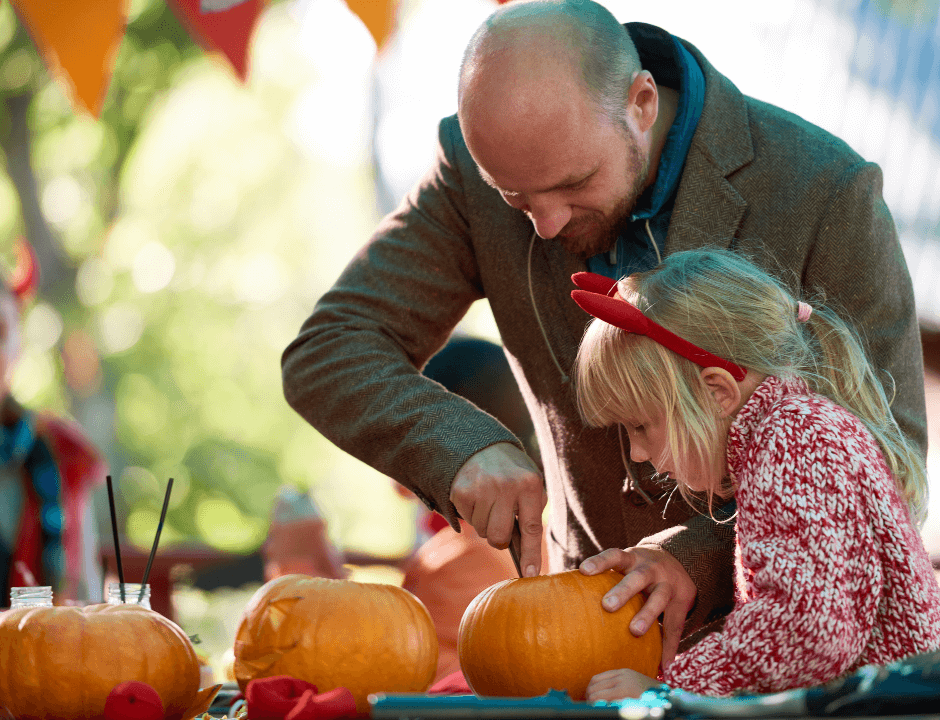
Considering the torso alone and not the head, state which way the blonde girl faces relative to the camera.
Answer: to the viewer's left

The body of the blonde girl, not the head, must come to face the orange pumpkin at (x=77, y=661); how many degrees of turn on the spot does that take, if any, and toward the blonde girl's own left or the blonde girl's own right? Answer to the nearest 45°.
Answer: approximately 45° to the blonde girl's own left

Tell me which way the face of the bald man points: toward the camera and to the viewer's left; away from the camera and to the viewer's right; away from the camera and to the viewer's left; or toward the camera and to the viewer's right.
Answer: toward the camera and to the viewer's left

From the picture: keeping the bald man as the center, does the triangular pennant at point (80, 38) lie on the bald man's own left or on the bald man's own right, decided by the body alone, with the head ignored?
on the bald man's own right

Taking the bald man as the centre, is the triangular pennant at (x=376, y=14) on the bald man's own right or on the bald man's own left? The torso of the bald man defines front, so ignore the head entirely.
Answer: on the bald man's own right

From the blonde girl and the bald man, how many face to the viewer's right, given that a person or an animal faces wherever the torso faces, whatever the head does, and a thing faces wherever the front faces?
0

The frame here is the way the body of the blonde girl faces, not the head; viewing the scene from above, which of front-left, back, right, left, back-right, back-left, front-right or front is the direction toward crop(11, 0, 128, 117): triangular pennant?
front-right
